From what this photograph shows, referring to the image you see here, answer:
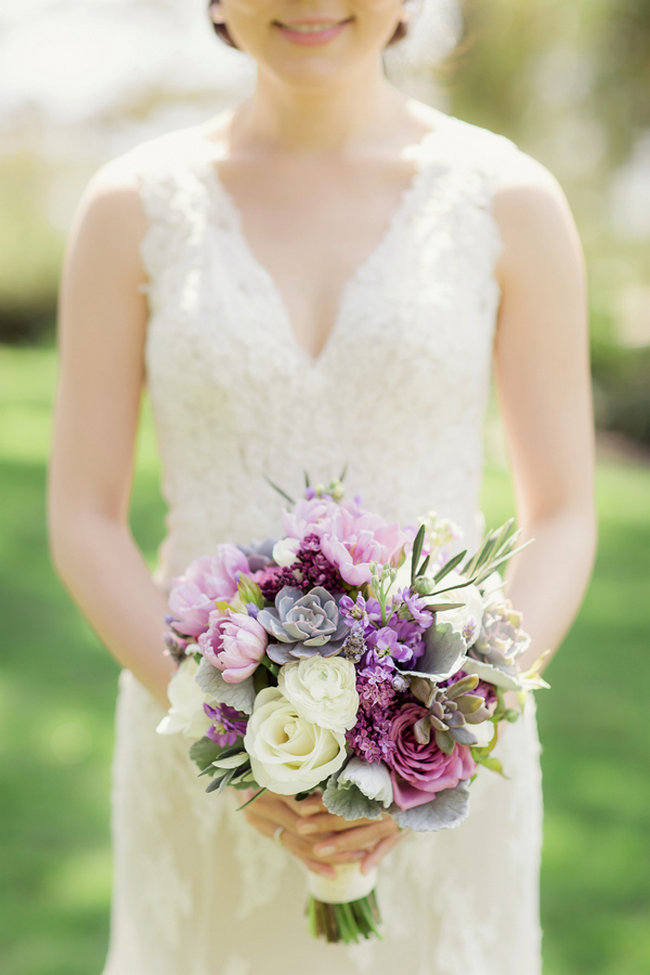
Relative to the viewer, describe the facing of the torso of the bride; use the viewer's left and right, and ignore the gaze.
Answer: facing the viewer

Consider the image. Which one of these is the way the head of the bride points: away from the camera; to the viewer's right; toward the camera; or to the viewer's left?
toward the camera
